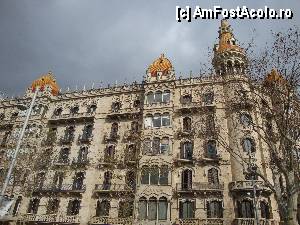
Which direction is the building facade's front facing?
toward the camera
